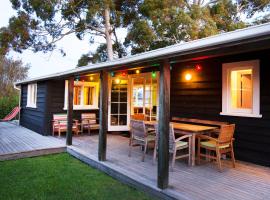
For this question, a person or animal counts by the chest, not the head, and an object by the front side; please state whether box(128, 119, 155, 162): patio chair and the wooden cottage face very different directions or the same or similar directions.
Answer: very different directions

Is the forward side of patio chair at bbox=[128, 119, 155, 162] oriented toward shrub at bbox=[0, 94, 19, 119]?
no

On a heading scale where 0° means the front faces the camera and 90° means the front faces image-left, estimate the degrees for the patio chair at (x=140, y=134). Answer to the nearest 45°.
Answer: approximately 225°

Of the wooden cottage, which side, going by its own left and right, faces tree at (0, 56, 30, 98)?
right

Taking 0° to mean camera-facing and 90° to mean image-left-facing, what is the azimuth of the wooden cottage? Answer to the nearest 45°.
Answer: approximately 45°

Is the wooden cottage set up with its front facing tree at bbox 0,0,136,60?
no

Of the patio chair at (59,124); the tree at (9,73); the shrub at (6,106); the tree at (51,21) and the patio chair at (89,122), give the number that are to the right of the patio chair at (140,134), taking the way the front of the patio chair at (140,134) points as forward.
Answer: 0

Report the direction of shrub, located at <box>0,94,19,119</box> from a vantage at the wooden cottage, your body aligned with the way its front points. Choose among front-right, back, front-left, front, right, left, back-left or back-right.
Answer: right
